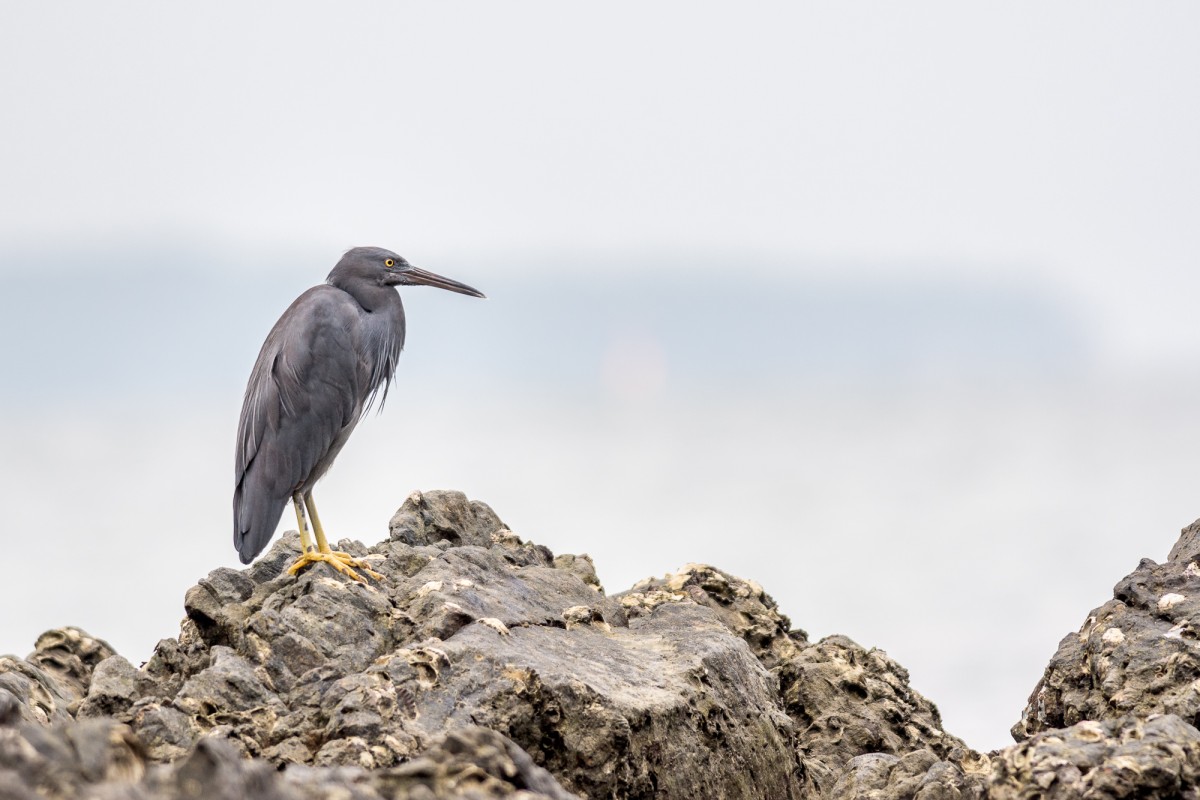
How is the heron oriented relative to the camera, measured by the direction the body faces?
to the viewer's right

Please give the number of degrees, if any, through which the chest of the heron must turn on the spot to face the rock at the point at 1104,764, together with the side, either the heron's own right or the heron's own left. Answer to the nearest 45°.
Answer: approximately 45° to the heron's own right

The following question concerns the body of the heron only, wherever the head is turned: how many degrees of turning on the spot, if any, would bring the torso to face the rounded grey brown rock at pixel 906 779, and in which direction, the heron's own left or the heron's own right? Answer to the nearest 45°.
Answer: approximately 45° to the heron's own right

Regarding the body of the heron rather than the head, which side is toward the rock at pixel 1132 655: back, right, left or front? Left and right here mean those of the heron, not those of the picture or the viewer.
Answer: front
